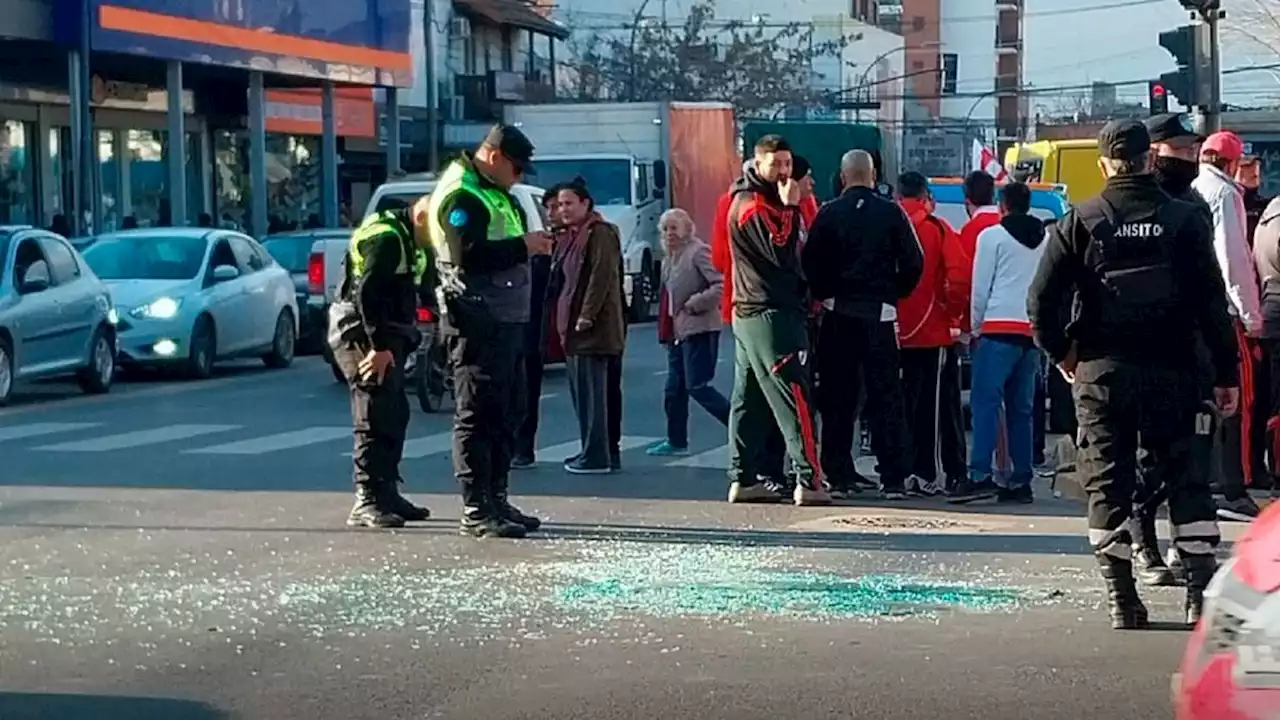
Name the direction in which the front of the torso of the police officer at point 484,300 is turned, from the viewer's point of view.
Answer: to the viewer's right

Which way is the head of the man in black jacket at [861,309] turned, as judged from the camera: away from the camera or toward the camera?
away from the camera

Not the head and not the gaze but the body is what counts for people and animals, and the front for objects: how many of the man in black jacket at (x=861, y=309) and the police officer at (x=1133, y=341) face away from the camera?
2

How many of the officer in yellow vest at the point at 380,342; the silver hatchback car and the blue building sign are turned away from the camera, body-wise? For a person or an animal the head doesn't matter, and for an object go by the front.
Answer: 0

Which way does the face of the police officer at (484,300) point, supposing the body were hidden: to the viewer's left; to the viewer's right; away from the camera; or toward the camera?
to the viewer's right

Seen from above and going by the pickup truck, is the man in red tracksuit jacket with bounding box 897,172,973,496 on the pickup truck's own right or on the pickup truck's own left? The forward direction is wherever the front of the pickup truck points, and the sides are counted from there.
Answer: on the pickup truck's own right

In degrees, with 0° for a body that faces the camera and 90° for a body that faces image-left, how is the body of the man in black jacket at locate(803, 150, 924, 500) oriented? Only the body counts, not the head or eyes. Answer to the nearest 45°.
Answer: approximately 180°

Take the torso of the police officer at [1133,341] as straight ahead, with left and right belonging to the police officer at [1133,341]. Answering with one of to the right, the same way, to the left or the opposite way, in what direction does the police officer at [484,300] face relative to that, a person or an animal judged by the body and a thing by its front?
to the right

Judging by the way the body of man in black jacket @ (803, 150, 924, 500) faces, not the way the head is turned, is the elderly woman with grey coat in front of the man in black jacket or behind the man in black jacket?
in front

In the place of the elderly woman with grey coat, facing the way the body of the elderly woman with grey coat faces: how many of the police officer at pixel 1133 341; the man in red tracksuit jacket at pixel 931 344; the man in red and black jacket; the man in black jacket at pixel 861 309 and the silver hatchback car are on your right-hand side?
1

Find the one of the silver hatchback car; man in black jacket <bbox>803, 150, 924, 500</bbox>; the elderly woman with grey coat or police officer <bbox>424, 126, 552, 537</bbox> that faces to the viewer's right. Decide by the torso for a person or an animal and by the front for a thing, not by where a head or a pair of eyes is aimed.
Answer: the police officer
